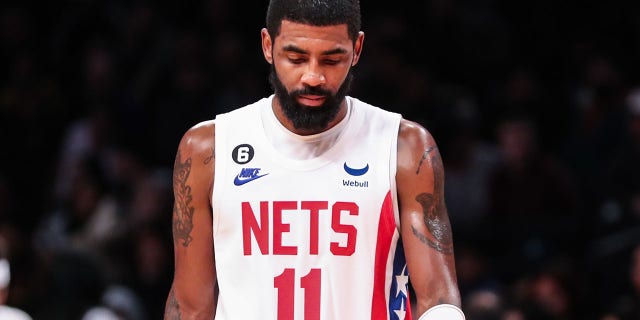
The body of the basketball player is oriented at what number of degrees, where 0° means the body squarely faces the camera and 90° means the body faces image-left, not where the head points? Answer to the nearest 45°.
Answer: approximately 0°
